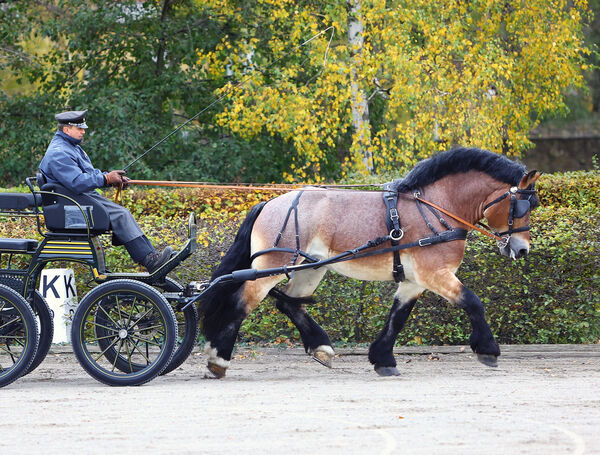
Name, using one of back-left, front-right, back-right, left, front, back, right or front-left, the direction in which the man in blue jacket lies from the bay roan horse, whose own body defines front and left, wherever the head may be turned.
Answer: back

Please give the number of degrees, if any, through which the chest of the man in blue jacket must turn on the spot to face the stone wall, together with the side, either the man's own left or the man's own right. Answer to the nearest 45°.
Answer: approximately 45° to the man's own left

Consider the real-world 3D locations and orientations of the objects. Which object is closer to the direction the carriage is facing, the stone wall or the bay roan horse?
the bay roan horse

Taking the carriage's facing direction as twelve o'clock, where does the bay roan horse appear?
The bay roan horse is roughly at 12 o'clock from the carriage.

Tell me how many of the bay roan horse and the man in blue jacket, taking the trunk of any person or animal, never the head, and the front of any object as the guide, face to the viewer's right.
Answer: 2

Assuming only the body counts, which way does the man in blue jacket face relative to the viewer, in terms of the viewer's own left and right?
facing to the right of the viewer

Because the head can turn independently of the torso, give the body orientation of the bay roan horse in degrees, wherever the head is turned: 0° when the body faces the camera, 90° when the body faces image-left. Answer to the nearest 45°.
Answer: approximately 270°

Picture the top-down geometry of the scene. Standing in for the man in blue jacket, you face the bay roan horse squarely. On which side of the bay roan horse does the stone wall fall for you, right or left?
left

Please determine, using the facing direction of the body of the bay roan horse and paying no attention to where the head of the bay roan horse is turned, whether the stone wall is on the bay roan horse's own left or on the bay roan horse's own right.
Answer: on the bay roan horse's own left

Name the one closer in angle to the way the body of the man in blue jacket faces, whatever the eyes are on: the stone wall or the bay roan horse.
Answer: the bay roan horse

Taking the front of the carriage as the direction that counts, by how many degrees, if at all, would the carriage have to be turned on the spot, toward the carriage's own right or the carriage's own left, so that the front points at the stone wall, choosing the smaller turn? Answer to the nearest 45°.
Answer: approximately 45° to the carriage's own left

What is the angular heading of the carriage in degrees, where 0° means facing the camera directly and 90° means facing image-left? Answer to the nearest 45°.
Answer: approximately 270°

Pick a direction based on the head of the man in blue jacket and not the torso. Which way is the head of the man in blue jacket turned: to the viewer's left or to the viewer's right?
to the viewer's right

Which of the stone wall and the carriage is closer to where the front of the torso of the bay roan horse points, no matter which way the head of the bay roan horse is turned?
the stone wall

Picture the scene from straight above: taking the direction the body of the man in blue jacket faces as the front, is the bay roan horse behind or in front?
in front
